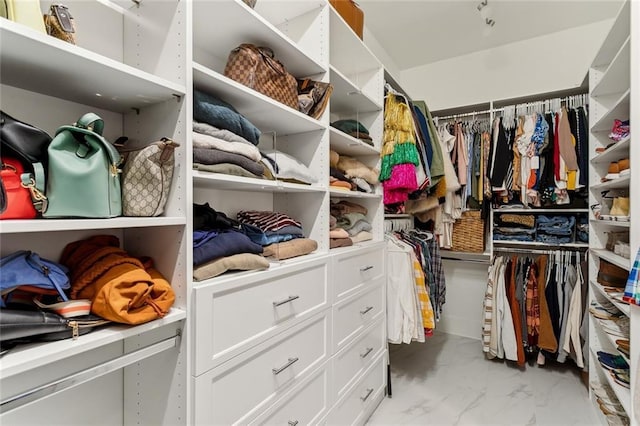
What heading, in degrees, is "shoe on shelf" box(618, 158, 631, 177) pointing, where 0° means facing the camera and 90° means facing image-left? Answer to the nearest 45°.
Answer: approximately 45°

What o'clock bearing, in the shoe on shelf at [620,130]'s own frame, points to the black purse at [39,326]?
The black purse is roughly at 11 o'clock from the shoe on shelf.

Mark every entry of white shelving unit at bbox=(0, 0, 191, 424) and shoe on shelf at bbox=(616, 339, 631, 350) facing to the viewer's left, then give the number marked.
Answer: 1

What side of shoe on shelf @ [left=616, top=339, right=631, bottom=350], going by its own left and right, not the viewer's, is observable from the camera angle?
left

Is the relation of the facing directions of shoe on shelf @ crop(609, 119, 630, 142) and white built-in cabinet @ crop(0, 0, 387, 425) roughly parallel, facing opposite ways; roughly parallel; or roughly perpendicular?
roughly parallel, facing opposite ways

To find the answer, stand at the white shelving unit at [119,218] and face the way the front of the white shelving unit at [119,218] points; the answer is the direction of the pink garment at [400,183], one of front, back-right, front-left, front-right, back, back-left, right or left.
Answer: front-left

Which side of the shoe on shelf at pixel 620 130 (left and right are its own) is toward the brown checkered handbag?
front

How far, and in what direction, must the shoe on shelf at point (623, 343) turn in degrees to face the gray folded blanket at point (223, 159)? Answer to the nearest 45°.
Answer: approximately 45° to its left

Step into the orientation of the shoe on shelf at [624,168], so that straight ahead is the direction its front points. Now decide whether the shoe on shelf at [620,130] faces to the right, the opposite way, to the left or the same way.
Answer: the same way

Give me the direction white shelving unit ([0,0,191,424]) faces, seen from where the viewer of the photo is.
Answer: facing the viewer and to the right of the viewer

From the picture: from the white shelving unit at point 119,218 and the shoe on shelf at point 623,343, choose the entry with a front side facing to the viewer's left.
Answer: the shoe on shelf

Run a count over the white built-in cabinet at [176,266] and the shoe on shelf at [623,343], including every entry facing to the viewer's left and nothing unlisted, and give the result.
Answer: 1

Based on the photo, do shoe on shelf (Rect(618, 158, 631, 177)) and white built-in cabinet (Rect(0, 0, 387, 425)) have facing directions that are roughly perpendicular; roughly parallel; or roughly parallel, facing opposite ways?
roughly parallel, facing opposite ways
